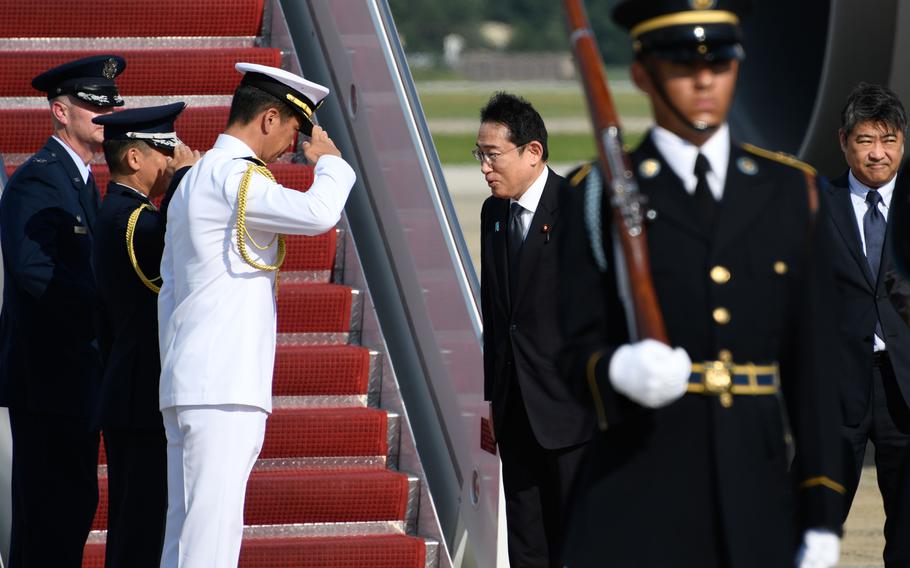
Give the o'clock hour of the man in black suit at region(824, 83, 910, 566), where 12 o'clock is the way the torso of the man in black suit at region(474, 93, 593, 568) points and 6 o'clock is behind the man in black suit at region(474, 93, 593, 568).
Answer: the man in black suit at region(824, 83, 910, 566) is roughly at 7 o'clock from the man in black suit at region(474, 93, 593, 568).

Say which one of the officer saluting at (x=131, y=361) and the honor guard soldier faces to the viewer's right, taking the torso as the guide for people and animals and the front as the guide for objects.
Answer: the officer saluting

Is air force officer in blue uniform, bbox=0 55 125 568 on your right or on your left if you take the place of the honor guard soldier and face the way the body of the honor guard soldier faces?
on your right

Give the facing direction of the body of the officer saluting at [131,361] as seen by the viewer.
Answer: to the viewer's right

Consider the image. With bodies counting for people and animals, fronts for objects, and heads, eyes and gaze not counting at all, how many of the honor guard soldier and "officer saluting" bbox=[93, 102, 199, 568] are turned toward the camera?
1
